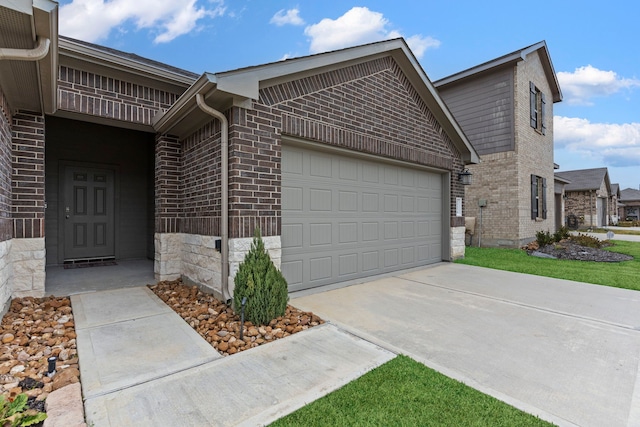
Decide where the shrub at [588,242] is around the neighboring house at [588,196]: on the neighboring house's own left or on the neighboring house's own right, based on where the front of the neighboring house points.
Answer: on the neighboring house's own right

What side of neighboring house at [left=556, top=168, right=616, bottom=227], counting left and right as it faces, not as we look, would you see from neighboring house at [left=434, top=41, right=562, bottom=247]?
right

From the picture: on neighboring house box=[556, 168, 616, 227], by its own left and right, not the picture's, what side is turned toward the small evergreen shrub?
right

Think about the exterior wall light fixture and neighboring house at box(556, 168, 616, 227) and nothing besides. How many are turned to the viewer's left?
0

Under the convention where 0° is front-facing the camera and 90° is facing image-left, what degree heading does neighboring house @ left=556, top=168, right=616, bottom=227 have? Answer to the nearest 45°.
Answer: approximately 270°

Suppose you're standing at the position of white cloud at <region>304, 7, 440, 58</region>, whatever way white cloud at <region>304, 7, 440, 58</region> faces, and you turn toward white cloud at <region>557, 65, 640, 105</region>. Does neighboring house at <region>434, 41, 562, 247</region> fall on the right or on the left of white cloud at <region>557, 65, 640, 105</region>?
right

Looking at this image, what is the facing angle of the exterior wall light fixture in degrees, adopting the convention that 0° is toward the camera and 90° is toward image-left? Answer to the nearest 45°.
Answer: approximately 315°

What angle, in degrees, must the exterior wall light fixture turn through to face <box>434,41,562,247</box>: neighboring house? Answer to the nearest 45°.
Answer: approximately 135° to its left

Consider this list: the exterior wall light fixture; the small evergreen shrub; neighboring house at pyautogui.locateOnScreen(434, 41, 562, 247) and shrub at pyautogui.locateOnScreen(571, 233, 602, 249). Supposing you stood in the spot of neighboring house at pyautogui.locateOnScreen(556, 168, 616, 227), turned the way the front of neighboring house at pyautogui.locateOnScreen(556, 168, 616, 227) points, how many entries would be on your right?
4

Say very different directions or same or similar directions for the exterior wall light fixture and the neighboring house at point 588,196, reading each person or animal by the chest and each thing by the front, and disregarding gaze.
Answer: same or similar directions
